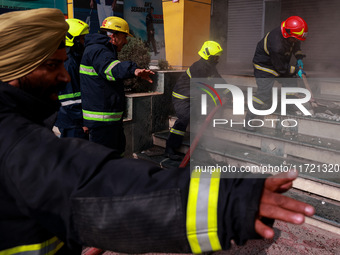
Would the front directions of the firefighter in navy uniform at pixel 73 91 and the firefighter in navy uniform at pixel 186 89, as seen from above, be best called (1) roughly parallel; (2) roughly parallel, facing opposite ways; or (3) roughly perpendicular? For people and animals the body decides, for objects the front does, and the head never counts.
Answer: roughly parallel

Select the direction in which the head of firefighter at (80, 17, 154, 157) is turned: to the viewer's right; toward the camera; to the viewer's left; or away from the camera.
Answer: to the viewer's right

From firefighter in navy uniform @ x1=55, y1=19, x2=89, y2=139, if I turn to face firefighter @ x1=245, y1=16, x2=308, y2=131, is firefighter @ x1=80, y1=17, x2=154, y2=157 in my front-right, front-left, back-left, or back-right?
front-right

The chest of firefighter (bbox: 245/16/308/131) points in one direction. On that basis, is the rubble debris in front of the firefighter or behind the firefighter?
in front

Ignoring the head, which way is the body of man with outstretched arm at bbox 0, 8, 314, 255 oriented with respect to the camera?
to the viewer's right

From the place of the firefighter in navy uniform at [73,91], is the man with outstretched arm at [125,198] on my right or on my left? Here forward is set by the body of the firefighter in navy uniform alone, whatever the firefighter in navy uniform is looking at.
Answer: on my right

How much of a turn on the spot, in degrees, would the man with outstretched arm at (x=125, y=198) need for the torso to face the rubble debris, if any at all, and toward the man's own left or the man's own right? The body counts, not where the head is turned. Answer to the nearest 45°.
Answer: approximately 45° to the man's own left

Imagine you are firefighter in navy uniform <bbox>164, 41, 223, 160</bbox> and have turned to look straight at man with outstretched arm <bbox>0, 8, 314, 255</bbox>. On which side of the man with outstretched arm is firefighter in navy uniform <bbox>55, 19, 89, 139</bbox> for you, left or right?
right

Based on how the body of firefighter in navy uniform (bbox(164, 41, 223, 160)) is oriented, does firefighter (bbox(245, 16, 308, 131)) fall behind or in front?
in front

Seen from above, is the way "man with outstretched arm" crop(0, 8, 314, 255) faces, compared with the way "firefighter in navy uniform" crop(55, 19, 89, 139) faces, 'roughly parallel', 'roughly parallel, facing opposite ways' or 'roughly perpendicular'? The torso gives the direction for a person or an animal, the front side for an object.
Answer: roughly parallel

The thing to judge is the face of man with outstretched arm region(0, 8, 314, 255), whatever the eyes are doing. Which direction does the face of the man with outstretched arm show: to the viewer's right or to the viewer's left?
to the viewer's right

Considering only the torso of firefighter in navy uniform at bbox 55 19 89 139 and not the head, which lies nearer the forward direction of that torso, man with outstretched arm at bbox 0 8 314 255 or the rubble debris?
the rubble debris

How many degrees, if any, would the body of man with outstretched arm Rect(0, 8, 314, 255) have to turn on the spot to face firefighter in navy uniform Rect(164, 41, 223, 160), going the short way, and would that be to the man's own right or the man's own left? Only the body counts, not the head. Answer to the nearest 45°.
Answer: approximately 90° to the man's own left

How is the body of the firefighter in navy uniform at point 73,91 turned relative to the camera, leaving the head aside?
to the viewer's right

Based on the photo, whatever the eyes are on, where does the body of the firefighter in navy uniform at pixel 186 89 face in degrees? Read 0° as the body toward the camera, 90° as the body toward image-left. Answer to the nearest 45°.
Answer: approximately 270°

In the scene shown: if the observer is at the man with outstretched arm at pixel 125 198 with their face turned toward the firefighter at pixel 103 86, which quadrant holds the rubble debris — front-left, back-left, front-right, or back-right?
front-right
